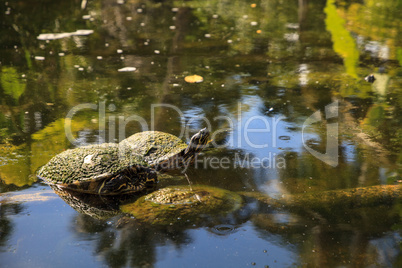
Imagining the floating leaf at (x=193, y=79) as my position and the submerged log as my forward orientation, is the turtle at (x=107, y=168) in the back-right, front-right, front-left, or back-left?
front-right

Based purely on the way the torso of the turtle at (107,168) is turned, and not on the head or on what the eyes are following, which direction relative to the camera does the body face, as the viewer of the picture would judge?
to the viewer's right

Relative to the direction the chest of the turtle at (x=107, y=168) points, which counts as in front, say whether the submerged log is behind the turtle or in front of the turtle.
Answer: in front

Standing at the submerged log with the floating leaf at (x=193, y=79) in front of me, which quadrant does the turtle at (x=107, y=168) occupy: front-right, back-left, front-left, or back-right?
front-left

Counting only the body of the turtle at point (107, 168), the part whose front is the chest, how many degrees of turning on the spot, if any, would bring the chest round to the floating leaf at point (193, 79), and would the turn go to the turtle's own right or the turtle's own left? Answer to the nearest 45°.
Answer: approximately 45° to the turtle's own left
